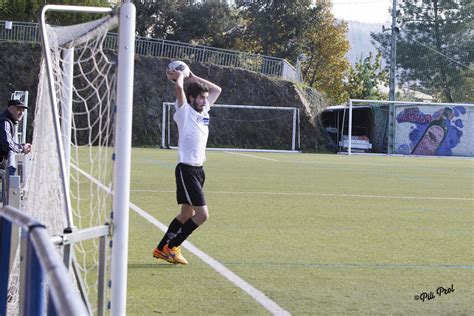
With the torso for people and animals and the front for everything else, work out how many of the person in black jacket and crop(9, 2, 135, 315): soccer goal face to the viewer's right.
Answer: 2

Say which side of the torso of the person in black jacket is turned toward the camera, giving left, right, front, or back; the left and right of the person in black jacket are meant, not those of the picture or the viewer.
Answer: right

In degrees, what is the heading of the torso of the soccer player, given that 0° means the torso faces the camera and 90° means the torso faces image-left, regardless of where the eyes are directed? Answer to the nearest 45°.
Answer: approximately 315°

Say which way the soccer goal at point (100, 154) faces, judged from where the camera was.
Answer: facing to the right of the viewer

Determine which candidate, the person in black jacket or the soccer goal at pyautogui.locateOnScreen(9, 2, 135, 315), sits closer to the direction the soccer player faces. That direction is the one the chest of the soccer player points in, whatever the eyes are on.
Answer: the soccer goal
